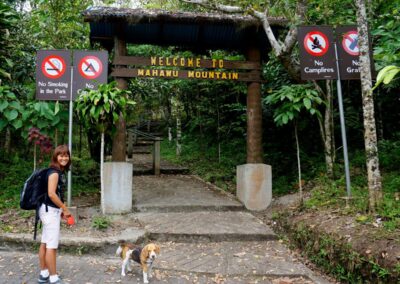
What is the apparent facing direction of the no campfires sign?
toward the camera

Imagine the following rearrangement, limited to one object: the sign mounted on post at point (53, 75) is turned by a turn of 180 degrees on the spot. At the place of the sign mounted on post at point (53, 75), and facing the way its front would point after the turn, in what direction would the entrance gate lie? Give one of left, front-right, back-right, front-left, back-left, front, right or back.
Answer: right

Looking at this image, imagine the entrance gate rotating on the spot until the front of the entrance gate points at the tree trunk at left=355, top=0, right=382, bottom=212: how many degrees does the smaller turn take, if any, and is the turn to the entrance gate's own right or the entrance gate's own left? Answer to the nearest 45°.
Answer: approximately 45° to the entrance gate's own left

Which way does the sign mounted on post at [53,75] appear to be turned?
toward the camera

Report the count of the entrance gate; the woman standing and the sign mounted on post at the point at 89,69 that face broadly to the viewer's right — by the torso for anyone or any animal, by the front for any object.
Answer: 1

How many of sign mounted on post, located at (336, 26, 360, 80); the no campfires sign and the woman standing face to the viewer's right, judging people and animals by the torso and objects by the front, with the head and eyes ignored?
1

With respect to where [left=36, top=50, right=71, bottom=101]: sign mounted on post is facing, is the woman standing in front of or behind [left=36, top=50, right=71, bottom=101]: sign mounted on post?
in front

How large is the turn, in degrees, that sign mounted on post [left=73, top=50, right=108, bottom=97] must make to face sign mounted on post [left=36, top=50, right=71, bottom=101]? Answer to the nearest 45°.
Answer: approximately 90° to its right

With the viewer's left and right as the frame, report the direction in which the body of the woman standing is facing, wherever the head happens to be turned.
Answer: facing to the right of the viewer

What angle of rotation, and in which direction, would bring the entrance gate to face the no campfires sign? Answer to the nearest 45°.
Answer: approximately 45° to its left

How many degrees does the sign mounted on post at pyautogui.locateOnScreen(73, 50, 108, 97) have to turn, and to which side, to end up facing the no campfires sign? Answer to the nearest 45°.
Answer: approximately 45° to its left

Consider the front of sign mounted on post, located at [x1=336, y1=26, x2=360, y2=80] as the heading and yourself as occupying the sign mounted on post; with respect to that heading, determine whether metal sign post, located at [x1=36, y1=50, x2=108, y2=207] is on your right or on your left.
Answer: on your right

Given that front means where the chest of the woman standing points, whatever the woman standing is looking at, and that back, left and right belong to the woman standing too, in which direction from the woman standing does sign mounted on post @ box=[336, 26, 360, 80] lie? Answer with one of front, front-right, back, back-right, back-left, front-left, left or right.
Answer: front
